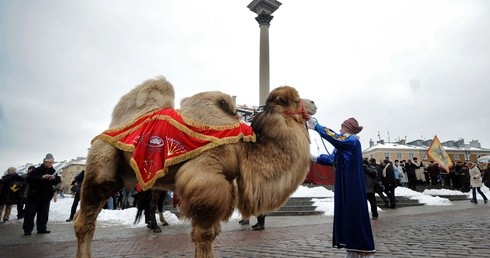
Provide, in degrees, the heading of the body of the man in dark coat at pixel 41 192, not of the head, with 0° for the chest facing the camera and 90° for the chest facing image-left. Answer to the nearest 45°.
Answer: approximately 315°

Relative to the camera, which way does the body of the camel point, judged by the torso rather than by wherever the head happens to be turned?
to the viewer's right

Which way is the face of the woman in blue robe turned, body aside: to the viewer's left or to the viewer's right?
to the viewer's left

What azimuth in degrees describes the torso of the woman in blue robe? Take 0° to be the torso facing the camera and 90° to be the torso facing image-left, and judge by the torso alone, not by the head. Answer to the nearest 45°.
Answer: approximately 90°

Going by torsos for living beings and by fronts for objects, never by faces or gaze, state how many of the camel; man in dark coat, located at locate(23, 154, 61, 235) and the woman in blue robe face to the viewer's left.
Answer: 1

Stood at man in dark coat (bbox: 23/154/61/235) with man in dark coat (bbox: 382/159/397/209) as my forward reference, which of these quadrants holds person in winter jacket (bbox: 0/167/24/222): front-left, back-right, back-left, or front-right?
back-left

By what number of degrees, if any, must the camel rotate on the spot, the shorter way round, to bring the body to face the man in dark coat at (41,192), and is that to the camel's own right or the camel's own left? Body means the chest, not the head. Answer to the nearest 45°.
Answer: approximately 135° to the camel's own left

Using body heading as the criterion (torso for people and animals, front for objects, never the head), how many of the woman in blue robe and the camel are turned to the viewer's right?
1

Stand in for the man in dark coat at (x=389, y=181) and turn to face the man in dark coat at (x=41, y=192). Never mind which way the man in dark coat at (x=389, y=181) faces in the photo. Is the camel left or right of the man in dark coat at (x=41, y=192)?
left

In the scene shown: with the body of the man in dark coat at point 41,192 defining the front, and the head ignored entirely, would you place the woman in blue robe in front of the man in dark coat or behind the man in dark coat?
in front
